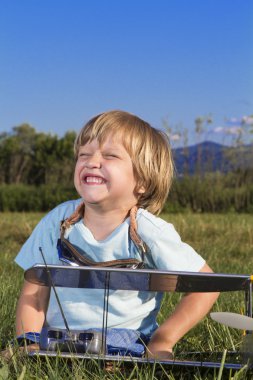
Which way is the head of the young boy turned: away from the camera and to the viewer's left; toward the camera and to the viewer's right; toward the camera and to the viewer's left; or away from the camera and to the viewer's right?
toward the camera and to the viewer's left

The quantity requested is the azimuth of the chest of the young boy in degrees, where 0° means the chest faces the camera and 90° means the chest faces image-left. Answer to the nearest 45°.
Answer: approximately 0°
